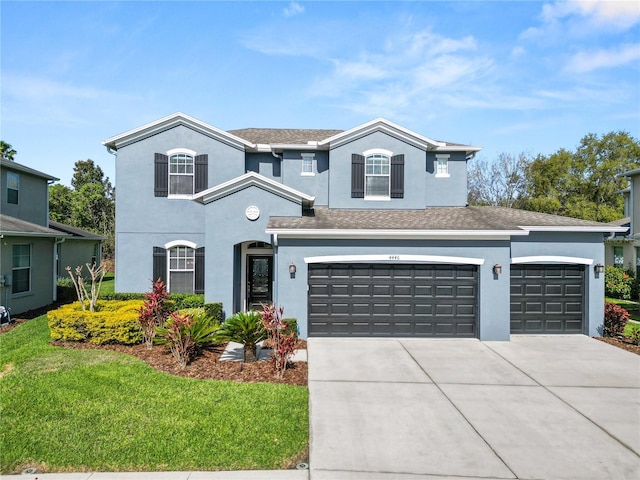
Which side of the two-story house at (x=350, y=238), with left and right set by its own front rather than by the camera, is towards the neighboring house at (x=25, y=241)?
right

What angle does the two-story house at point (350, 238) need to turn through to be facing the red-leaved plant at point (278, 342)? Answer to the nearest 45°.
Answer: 0° — it already faces it

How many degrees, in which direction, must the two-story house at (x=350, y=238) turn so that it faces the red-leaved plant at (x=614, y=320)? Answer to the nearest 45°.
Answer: approximately 90° to its left

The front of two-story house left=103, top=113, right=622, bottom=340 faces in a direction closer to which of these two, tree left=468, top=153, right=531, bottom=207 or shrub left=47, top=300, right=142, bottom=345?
the shrub

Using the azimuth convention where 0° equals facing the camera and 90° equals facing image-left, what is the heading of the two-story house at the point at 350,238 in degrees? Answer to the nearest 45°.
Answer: approximately 0°
